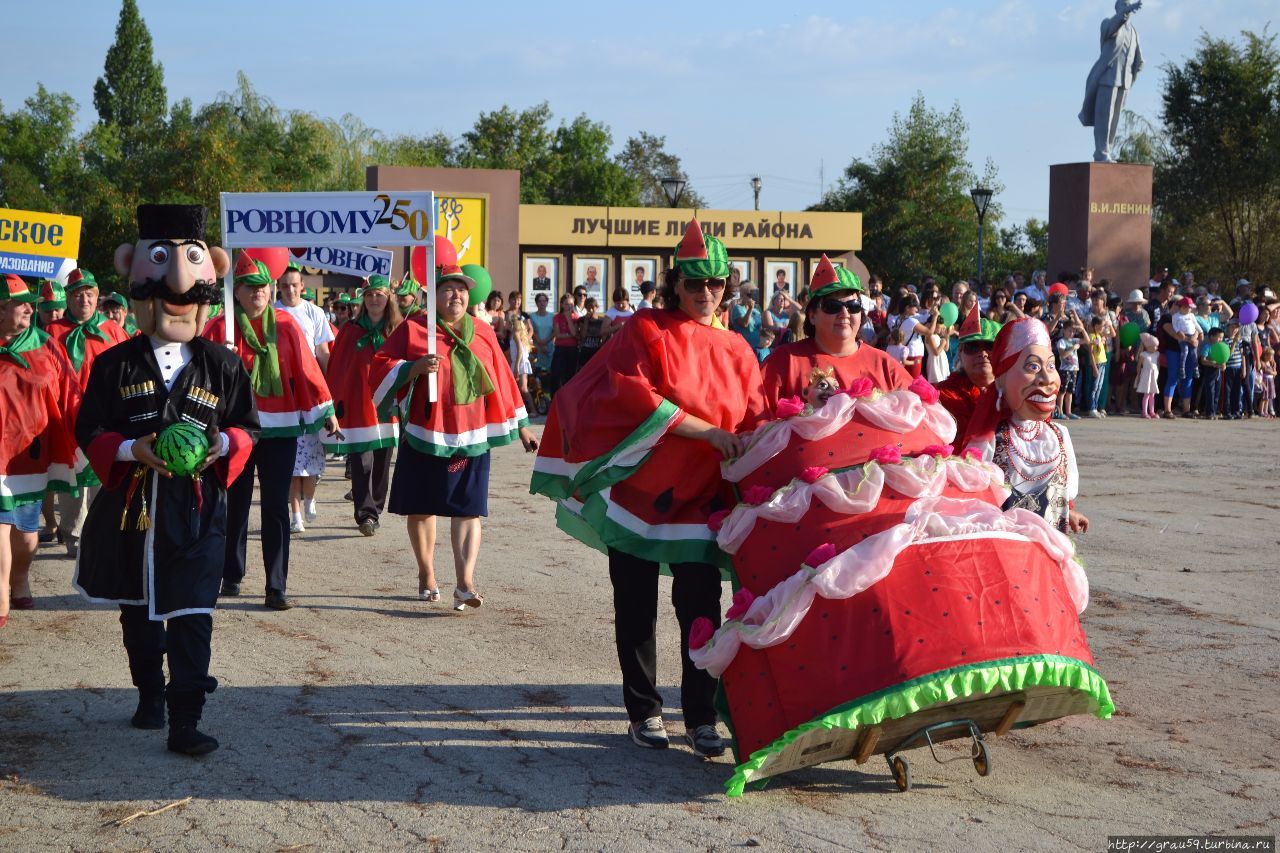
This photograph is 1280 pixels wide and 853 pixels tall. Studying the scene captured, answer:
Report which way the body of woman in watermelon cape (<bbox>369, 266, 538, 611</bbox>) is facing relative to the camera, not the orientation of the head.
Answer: toward the camera

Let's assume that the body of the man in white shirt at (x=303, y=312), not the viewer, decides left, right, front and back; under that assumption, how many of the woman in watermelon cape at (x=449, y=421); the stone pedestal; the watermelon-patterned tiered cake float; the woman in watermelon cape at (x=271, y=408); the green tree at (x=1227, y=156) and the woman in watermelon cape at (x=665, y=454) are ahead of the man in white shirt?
4

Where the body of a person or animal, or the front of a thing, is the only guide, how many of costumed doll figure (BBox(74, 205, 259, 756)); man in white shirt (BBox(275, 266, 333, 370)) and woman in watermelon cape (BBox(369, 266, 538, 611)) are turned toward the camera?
3

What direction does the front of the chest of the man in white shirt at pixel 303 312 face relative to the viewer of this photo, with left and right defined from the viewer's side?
facing the viewer

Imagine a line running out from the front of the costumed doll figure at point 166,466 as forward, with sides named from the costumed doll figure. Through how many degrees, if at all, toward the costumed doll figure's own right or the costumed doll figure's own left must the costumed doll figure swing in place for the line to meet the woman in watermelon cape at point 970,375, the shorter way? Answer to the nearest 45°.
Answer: approximately 90° to the costumed doll figure's own left

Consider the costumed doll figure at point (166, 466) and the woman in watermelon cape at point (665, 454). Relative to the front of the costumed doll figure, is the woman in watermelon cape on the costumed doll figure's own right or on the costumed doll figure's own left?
on the costumed doll figure's own left

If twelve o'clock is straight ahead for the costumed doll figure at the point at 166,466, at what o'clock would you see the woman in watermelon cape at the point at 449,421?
The woman in watermelon cape is roughly at 7 o'clock from the costumed doll figure.

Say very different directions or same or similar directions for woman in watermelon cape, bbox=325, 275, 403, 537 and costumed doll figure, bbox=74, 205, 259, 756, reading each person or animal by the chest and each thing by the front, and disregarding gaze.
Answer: same or similar directions

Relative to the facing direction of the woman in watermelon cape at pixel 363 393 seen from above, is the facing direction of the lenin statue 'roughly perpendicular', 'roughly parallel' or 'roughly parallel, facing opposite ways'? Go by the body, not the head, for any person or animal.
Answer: roughly parallel

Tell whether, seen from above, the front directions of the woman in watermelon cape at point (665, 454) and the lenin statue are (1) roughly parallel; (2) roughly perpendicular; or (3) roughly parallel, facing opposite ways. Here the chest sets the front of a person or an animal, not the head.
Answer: roughly parallel

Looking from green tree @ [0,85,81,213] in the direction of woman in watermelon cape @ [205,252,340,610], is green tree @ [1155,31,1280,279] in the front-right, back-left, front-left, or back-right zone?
front-left

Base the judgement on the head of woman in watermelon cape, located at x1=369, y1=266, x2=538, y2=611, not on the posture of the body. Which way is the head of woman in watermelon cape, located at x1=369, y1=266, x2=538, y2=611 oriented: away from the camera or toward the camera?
toward the camera

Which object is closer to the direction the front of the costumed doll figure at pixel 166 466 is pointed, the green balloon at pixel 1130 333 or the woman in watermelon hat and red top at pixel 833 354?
the woman in watermelon hat and red top

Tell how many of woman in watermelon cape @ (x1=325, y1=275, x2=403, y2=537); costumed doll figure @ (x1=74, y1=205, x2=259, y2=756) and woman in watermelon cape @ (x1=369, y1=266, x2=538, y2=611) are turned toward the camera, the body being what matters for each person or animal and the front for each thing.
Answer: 3

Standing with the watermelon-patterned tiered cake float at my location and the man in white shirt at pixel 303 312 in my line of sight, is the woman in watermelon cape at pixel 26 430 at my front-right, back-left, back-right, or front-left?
front-left

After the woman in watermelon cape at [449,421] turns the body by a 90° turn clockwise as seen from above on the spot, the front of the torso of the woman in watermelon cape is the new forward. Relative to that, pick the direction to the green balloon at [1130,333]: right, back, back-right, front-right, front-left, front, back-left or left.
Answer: back-right

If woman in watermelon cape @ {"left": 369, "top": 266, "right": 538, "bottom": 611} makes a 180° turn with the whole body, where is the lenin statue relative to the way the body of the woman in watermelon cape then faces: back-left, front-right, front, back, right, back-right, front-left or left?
front-right

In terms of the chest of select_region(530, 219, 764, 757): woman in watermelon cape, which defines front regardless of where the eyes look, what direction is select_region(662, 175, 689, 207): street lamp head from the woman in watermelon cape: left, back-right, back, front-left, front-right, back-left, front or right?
back-left

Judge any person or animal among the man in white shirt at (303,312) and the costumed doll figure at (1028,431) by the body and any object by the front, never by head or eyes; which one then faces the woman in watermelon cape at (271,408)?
the man in white shirt

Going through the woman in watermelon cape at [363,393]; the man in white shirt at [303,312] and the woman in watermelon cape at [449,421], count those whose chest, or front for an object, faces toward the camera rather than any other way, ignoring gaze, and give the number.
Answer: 3
